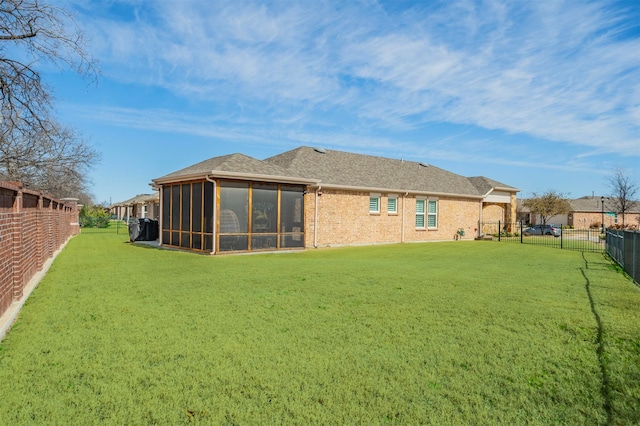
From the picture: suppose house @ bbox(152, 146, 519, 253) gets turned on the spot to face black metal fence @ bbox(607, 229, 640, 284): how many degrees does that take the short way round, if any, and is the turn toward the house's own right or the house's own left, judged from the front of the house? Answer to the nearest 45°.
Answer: approximately 90° to the house's own right
